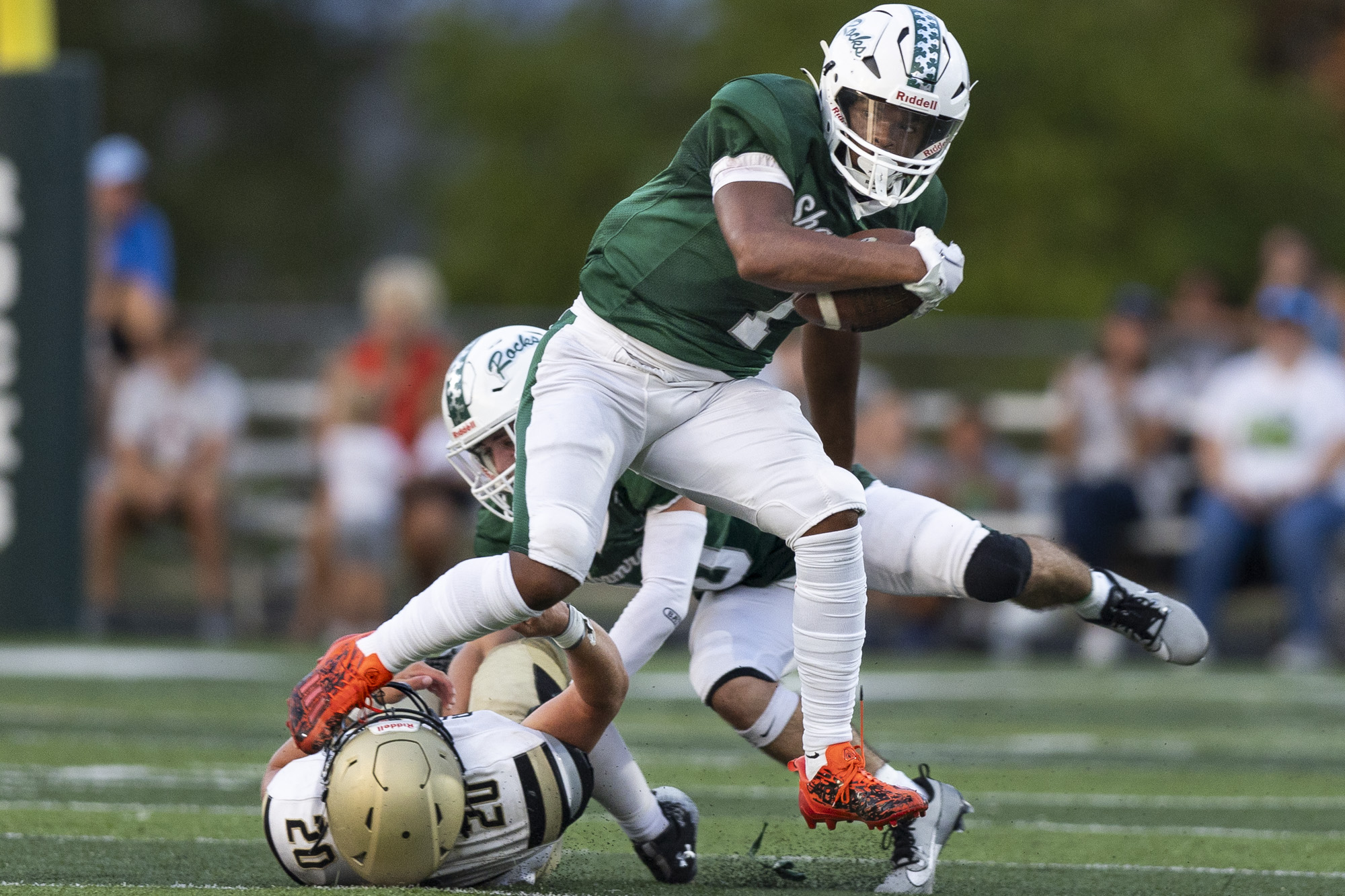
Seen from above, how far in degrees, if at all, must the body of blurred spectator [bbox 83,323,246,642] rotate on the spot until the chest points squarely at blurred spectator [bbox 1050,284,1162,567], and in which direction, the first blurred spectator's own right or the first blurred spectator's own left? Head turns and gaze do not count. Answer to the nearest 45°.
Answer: approximately 90° to the first blurred spectator's own left

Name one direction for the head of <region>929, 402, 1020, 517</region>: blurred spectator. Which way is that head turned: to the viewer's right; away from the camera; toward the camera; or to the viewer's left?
toward the camera

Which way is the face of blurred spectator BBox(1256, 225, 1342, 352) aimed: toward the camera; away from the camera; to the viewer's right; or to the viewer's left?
toward the camera

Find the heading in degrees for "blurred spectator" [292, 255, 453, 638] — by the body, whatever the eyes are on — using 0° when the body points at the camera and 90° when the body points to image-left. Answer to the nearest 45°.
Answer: approximately 0°

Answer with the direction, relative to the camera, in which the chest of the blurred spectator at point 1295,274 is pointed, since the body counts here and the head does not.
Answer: toward the camera

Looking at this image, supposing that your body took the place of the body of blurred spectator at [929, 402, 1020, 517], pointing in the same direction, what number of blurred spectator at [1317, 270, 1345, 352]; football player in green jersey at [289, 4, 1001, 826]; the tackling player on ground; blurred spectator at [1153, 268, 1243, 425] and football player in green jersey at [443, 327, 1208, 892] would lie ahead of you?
3

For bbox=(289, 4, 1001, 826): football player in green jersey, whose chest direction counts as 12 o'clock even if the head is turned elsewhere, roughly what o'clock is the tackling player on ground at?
The tackling player on ground is roughly at 3 o'clock from the football player in green jersey.

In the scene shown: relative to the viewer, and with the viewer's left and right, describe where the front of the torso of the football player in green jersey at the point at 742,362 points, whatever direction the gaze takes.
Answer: facing the viewer and to the right of the viewer

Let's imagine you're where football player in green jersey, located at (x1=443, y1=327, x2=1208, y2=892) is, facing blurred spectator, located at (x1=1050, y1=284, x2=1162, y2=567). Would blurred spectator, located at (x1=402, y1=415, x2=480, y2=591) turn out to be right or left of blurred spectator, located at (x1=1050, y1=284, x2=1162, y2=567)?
left

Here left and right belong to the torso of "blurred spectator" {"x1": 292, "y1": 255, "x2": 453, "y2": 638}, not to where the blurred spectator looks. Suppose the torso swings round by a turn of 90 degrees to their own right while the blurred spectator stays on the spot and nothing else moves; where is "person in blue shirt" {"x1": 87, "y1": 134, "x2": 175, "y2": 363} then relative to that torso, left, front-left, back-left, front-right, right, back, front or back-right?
front-right

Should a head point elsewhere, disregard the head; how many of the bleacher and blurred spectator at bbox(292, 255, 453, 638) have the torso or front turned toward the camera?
2

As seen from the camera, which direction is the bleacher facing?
toward the camera
